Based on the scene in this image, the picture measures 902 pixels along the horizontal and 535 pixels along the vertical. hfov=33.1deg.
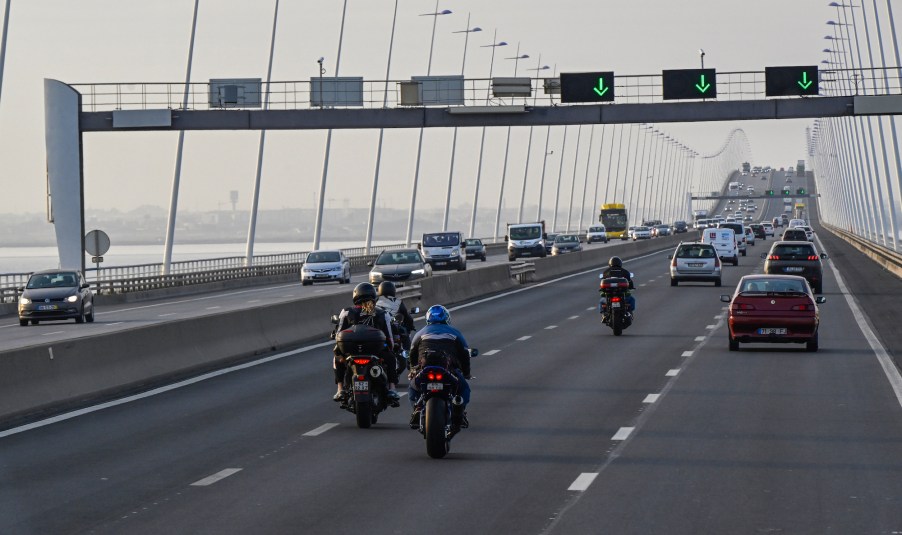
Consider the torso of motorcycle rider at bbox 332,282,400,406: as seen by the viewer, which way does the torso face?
away from the camera

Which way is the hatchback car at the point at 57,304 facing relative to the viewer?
toward the camera

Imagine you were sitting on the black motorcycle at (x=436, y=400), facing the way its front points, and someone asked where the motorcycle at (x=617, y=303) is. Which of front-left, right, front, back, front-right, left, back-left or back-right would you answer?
front

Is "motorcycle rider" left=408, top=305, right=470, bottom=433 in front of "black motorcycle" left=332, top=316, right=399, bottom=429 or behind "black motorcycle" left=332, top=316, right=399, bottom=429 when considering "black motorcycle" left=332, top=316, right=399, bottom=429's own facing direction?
behind

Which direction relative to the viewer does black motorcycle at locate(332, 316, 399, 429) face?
away from the camera

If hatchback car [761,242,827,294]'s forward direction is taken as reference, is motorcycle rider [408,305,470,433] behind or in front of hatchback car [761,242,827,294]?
behind

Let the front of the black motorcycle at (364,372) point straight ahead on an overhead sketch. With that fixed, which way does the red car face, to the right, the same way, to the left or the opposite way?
the same way

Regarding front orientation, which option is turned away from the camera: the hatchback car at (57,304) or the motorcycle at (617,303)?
the motorcycle

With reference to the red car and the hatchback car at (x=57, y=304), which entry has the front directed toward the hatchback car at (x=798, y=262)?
the red car

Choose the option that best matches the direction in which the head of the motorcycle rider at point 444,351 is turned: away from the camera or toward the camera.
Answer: away from the camera

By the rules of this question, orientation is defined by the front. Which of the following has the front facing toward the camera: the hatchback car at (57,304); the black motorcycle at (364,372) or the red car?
the hatchback car

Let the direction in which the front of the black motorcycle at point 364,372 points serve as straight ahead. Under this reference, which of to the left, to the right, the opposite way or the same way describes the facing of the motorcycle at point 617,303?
the same way

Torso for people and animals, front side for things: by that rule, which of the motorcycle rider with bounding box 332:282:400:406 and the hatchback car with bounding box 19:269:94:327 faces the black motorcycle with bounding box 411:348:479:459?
the hatchback car

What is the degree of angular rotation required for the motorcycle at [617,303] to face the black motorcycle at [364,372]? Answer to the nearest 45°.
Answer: approximately 180°

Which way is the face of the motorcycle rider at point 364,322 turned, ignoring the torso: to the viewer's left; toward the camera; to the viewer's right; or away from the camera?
away from the camera

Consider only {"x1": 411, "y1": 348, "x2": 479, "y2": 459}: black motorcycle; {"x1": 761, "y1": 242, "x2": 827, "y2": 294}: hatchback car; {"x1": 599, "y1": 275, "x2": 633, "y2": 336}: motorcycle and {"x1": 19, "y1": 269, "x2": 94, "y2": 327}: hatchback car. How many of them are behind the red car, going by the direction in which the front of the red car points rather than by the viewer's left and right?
1

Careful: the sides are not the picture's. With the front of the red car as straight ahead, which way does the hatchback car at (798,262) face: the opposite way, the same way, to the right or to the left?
the same way

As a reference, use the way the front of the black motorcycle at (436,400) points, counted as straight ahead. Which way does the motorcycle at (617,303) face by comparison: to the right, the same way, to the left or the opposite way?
the same way

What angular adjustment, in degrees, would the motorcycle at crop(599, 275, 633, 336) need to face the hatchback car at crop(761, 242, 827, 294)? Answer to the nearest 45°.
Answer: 0° — it already faces it

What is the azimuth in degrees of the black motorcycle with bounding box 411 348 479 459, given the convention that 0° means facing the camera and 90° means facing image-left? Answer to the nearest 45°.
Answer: approximately 180°

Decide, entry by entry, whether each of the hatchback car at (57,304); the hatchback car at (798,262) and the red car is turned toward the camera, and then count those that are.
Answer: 1
